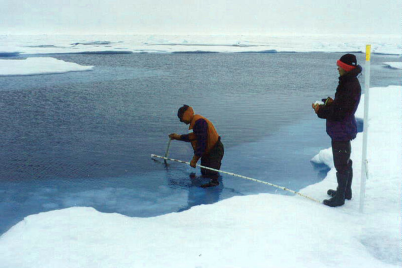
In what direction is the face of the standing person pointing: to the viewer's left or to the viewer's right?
to the viewer's left

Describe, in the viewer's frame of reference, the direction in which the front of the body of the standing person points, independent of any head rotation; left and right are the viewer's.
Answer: facing to the left of the viewer
